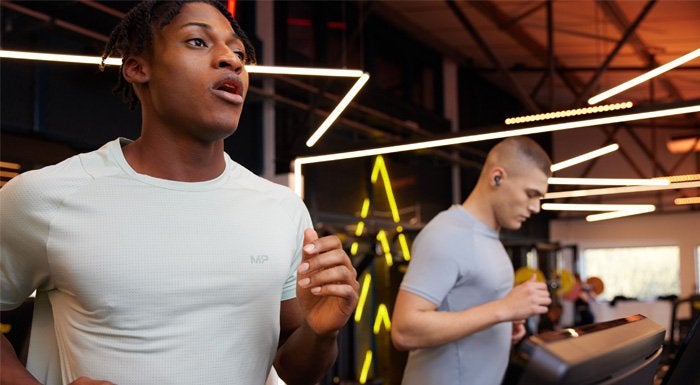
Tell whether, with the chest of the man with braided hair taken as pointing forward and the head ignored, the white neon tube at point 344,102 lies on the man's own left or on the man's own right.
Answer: on the man's own left

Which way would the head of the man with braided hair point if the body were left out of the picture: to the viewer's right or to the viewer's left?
to the viewer's right

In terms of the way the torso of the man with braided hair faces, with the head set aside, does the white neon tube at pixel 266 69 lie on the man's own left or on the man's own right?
on the man's own left

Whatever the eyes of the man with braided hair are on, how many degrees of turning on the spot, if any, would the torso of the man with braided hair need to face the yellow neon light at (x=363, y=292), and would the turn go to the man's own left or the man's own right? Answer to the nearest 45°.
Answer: approximately 135° to the man's own left

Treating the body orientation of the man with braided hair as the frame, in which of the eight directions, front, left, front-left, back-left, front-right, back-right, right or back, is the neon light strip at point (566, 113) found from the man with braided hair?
left

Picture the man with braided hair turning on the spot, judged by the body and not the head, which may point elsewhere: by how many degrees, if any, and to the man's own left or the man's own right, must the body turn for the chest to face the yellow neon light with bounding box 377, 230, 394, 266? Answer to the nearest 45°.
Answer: approximately 135° to the man's own left

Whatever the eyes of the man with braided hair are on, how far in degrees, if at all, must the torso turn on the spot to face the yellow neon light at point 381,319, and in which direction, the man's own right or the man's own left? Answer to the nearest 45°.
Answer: approximately 135° to the man's own left

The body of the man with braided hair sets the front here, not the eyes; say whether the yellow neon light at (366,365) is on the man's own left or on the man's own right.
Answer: on the man's own left
